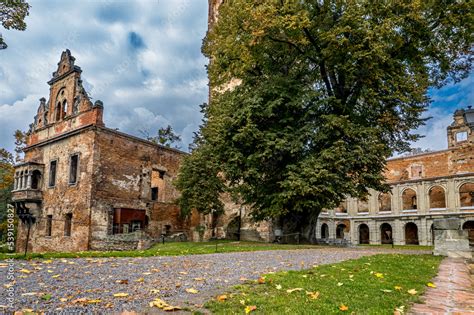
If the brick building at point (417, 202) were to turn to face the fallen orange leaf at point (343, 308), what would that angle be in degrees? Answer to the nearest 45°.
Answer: approximately 45° to its left

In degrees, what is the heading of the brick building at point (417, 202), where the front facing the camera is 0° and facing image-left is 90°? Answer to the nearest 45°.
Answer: approximately 45°
